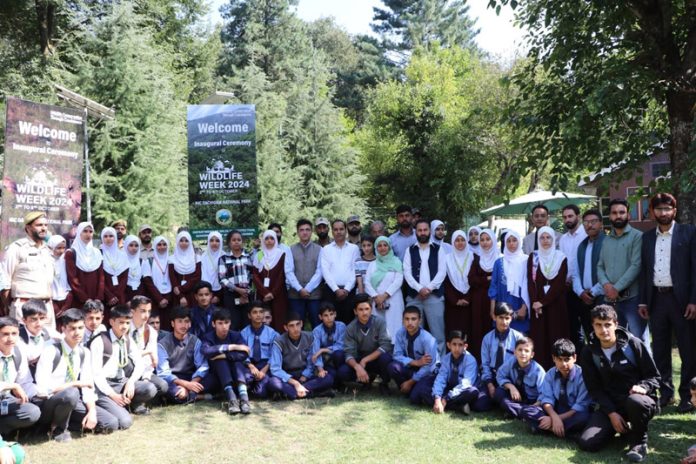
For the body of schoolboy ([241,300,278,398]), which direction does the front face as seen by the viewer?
toward the camera

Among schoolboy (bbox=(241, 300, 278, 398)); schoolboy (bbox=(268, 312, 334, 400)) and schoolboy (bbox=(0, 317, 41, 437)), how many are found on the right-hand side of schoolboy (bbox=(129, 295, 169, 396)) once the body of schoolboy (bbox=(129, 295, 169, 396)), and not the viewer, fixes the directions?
1

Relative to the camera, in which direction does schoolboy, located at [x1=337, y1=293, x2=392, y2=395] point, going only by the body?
toward the camera

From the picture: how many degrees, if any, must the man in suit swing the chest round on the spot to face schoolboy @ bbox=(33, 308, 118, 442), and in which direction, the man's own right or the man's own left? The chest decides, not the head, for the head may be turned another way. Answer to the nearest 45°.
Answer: approximately 45° to the man's own right

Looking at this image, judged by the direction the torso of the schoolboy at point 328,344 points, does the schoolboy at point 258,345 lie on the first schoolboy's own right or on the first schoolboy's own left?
on the first schoolboy's own right

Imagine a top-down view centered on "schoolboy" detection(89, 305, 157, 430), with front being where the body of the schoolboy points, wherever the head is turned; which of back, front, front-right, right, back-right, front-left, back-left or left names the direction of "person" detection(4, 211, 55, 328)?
back

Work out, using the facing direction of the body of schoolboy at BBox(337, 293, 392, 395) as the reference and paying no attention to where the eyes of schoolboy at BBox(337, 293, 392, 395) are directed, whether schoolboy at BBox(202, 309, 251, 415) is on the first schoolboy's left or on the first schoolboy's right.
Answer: on the first schoolboy's right

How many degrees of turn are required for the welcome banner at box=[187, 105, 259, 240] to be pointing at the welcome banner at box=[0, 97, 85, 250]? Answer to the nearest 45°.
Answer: approximately 90° to its right

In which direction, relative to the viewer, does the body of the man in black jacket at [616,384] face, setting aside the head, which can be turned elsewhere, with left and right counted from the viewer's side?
facing the viewer

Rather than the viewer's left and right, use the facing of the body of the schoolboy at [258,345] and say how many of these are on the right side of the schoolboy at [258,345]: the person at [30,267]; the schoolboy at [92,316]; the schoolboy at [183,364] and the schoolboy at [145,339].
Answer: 4

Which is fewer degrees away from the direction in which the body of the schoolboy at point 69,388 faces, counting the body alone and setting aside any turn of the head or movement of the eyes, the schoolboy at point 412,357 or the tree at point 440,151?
the schoolboy
